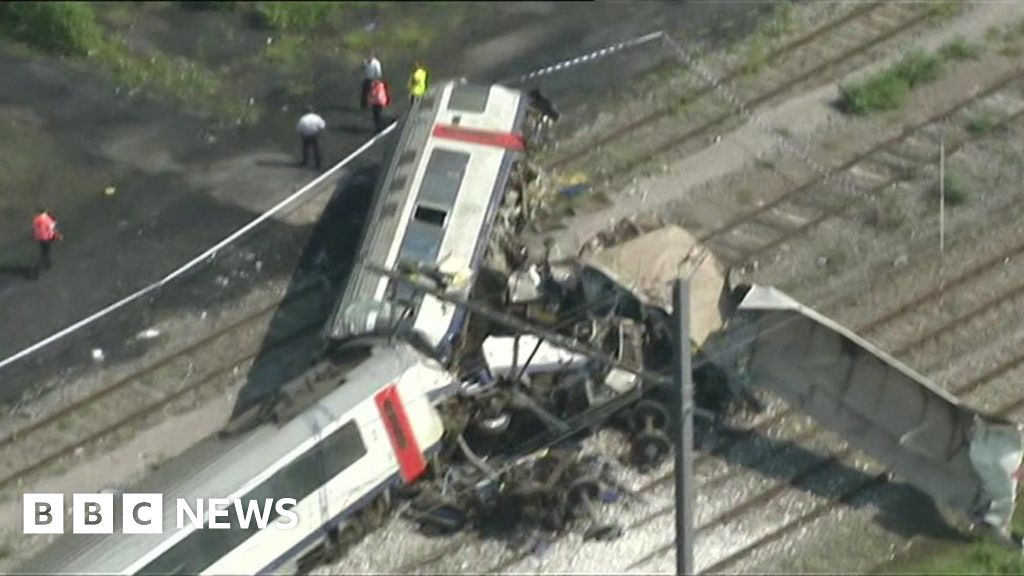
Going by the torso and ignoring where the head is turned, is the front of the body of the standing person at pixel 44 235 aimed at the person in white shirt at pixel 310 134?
yes

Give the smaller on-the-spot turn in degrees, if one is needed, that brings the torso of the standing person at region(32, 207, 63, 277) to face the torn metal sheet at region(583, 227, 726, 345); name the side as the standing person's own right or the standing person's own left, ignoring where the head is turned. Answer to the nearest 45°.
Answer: approximately 45° to the standing person's own right

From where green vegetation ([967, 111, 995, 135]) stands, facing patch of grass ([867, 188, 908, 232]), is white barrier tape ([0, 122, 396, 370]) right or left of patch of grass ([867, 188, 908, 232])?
right

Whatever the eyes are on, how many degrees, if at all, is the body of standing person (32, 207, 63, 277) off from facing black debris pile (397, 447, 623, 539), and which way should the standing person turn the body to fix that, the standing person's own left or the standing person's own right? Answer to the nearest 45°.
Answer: approximately 45° to the standing person's own right

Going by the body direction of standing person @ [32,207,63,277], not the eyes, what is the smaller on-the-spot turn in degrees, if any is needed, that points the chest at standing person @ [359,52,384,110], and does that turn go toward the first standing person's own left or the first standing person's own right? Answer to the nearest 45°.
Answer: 0° — they already face them

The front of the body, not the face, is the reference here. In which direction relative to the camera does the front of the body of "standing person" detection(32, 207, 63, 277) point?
to the viewer's right
